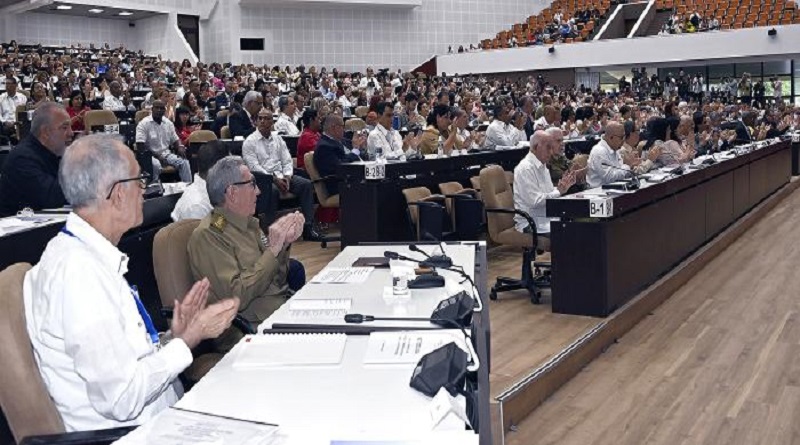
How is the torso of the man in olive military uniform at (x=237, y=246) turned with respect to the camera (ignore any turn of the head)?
to the viewer's right

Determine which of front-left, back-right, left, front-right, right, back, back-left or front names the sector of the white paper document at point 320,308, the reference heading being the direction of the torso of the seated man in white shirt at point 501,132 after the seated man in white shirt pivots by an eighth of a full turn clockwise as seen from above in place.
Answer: front

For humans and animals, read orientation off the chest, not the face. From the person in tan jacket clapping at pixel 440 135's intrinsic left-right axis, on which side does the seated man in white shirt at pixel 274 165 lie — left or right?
on their right

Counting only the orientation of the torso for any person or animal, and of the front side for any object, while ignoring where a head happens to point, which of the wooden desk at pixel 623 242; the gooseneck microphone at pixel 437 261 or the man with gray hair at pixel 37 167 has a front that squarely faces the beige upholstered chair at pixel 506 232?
the man with gray hair

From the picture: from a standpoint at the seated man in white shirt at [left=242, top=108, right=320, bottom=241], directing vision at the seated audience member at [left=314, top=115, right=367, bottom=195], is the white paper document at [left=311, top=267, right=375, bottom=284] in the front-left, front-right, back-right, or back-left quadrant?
front-right

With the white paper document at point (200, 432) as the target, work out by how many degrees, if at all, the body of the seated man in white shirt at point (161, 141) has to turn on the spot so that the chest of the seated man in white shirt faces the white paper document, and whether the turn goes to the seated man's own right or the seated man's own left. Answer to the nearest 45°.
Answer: approximately 45° to the seated man's own right

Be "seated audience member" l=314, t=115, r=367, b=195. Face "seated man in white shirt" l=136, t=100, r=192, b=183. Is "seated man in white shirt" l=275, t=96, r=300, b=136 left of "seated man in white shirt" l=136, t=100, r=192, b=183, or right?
right

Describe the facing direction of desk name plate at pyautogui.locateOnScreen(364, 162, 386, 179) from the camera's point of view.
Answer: facing the viewer

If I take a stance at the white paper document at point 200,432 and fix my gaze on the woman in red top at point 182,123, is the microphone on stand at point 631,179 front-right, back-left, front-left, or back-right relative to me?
front-right

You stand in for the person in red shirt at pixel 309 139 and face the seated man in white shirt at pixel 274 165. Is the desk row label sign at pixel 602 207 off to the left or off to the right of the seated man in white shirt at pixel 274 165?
left

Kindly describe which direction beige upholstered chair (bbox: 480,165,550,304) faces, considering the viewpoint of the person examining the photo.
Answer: facing to the right of the viewer

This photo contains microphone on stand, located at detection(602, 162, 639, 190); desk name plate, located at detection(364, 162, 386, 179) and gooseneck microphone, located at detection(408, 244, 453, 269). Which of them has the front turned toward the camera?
the desk name plate

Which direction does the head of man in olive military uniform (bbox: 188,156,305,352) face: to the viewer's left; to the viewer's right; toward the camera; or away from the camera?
to the viewer's right

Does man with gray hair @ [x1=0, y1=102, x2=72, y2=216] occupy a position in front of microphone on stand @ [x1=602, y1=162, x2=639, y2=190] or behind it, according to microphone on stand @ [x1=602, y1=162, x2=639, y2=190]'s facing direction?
in front
